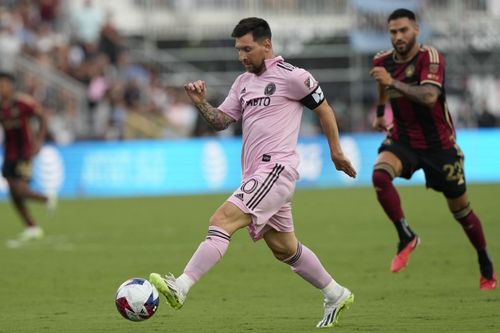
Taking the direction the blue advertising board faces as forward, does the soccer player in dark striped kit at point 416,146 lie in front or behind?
in front

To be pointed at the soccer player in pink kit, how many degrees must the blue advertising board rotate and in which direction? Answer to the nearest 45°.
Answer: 0° — it already faces them

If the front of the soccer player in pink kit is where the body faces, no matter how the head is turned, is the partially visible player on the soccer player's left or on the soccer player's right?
on the soccer player's right

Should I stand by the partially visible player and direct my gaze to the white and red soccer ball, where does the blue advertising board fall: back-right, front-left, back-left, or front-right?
back-left

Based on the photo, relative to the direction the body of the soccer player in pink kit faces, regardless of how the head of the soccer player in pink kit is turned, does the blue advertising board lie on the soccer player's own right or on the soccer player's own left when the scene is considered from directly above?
on the soccer player's own right

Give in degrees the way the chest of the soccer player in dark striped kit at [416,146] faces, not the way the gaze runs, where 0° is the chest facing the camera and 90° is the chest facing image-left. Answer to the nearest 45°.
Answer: approximately 45°

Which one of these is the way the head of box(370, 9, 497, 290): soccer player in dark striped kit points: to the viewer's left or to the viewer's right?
to the viewer's left

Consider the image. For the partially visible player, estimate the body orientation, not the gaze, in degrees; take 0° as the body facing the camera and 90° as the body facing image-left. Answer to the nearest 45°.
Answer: approximately 45°

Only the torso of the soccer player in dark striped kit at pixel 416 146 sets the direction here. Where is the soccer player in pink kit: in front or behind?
in front
